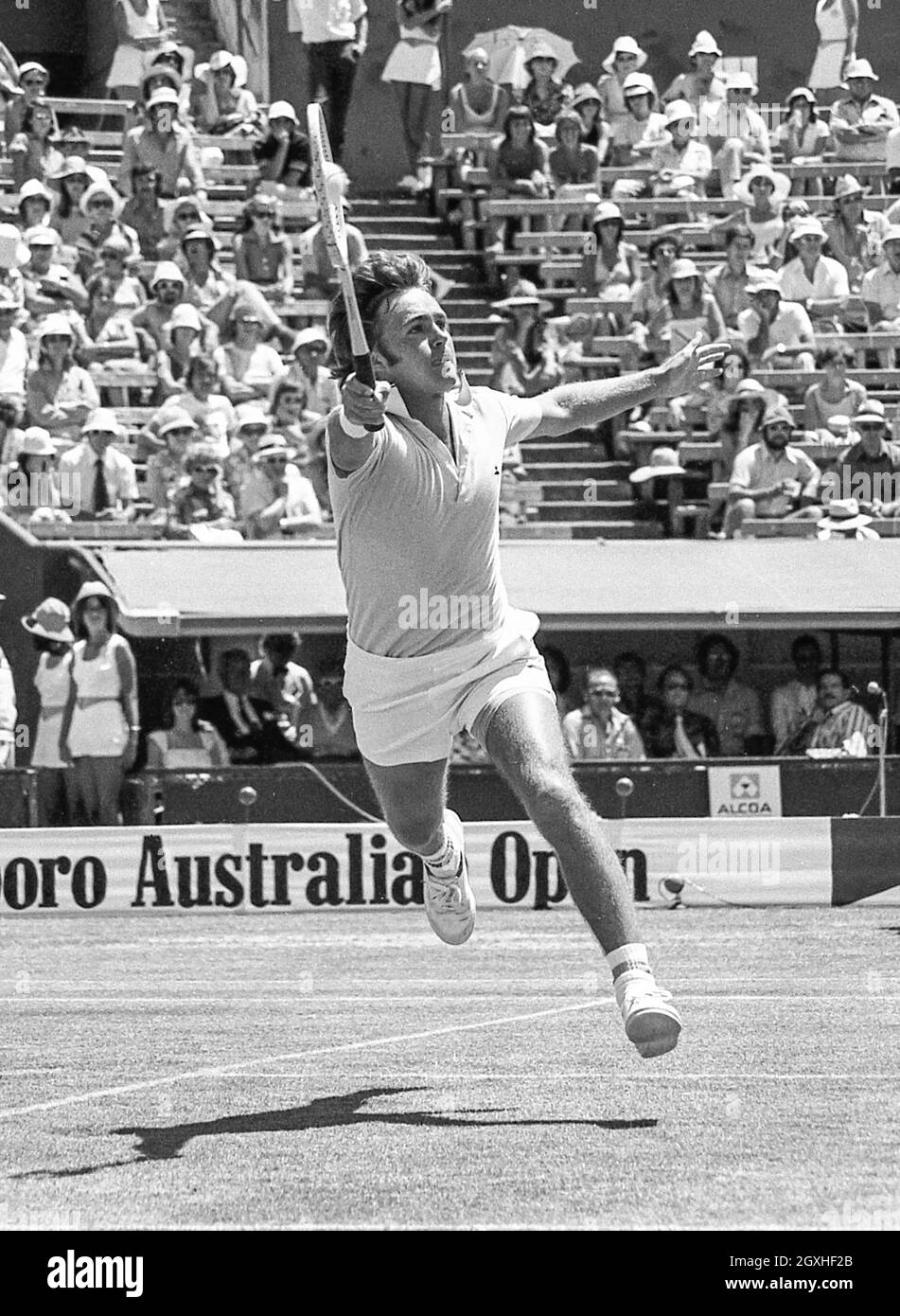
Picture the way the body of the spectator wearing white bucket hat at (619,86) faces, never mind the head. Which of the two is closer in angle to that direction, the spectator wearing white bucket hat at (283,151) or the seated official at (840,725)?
the seated official

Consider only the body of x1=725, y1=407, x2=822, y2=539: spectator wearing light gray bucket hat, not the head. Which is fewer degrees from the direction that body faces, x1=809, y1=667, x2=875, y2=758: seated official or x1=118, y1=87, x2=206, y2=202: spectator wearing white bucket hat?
the seated official

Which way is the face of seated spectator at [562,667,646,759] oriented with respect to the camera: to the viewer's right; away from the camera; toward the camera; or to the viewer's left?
toward the camera

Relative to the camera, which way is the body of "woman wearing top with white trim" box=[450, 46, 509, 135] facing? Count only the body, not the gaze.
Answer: toward the camera

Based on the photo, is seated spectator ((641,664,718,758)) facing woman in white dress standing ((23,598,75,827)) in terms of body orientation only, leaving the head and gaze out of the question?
no

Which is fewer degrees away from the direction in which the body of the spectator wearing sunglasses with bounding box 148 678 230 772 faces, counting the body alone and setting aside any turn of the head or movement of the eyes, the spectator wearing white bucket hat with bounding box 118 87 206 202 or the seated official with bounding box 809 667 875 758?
the seated official

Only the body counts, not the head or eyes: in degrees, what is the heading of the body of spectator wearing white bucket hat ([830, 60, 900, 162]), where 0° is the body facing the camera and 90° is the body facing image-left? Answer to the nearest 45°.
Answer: approximately 0°

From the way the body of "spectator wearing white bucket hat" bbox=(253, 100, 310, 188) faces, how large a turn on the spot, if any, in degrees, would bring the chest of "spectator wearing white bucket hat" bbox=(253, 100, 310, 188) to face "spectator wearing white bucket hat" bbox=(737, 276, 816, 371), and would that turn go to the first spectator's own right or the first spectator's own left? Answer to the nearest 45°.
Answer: approximately 45° to the first spectator's own left

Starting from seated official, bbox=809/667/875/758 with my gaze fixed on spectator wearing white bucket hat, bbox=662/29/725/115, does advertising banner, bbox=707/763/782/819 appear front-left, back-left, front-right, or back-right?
back-left

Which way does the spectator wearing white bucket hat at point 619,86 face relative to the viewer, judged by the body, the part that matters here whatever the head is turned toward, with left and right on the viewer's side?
facing the viewer

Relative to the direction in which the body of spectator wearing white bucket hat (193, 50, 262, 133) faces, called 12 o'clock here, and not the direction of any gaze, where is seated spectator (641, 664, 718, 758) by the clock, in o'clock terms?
The seated spectator is roughly at 11 o'clock from the spectator wearing white bucket hat.

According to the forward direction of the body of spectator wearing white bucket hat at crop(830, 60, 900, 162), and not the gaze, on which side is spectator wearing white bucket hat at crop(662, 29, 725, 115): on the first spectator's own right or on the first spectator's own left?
on the first spectator's own right

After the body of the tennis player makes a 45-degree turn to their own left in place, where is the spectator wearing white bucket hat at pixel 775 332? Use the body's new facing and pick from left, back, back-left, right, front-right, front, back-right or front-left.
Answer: left

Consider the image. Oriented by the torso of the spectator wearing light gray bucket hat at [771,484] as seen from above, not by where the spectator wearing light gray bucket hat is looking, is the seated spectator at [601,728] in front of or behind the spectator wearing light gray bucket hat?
in front

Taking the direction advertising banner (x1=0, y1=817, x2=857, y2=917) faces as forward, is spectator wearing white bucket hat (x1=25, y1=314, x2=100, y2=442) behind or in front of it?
behind

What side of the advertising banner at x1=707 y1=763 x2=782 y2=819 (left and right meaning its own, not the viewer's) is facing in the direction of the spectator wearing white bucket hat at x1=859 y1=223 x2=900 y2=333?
back

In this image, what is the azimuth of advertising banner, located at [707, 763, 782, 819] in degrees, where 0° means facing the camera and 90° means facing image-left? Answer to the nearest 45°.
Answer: approximately 0°
